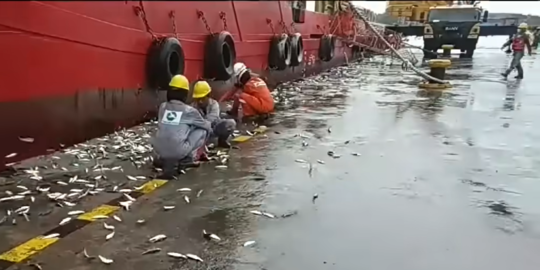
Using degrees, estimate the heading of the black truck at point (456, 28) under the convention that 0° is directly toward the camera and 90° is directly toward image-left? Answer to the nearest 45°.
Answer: approximately 0°

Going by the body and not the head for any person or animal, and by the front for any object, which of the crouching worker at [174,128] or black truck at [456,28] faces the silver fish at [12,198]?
the black truck

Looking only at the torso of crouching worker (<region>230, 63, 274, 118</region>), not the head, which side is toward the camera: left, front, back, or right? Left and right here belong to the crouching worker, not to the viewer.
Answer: left

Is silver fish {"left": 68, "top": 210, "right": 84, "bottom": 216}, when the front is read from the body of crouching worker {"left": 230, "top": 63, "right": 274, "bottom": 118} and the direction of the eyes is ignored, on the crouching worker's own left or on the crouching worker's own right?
on the crouching worker's own left

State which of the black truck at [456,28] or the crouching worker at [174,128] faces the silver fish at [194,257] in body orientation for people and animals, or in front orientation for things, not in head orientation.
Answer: the black truck

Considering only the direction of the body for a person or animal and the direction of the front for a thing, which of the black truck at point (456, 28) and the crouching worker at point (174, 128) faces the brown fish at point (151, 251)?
the black truck

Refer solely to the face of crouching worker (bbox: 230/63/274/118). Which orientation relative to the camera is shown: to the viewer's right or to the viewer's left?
to the viewer's left

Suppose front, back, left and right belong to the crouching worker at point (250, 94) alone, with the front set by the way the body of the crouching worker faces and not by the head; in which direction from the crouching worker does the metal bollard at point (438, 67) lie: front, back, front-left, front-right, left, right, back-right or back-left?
back-right

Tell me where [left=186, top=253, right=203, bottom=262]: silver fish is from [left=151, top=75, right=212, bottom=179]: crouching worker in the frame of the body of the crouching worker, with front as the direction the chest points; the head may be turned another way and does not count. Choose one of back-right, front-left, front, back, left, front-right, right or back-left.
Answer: back-right

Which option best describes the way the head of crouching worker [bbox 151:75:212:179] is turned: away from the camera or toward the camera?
away from the camera

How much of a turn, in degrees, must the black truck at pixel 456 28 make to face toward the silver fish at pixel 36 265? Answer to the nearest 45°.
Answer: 0° — it already faces it

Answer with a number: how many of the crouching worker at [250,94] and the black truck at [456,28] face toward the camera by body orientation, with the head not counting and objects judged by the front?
1

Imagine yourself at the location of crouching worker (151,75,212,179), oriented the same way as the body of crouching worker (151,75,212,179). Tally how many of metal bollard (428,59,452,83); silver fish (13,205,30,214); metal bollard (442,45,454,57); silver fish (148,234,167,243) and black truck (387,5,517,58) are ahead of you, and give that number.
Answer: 3

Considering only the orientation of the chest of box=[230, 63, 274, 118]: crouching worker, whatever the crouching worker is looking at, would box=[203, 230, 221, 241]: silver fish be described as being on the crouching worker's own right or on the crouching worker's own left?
on the crouching worker's own left
